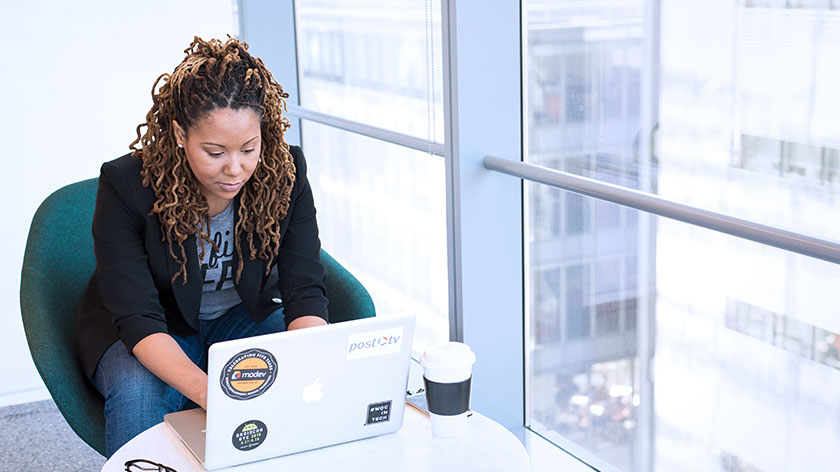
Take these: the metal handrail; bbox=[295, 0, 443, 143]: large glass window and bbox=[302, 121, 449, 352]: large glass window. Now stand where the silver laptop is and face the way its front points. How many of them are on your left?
0

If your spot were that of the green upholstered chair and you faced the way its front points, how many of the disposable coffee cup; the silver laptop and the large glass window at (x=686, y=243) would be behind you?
0

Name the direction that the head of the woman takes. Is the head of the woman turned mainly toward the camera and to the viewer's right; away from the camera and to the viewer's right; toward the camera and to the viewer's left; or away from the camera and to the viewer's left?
toward the camera and to the viewer's right

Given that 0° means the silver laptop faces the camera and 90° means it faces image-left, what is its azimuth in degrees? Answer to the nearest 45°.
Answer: approximately 135°

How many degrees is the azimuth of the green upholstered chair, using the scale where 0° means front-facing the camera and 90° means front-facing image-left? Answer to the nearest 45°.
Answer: approximately 315°

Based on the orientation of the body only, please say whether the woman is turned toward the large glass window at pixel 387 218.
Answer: no

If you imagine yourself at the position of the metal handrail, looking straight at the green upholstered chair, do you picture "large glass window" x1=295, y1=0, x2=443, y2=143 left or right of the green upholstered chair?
right

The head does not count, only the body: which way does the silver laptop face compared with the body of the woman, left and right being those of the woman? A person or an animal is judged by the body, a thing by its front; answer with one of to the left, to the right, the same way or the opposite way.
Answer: the opposite way

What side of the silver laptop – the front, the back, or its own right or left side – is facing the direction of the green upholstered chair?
front

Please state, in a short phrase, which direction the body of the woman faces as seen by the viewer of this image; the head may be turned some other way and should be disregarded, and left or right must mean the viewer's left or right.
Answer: facing the viewer and to the right of the viewer

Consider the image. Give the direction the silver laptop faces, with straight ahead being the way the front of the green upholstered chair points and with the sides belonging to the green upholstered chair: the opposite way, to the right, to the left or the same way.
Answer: the opposite way

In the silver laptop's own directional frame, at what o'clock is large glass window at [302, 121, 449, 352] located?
The large glass window is roughly at 2 o'clock from the silver laptop.

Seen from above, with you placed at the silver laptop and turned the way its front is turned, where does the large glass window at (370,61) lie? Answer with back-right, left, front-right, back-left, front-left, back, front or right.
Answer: front-right

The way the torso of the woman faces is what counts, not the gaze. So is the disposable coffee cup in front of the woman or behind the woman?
in front

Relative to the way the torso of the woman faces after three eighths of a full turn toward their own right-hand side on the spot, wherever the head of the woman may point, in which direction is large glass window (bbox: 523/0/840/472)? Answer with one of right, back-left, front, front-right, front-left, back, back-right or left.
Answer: back

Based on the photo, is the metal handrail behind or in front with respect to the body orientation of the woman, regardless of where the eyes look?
in front
